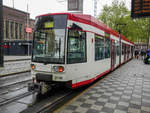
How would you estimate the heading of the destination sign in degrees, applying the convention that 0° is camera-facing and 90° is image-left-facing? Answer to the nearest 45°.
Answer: approximately 0°

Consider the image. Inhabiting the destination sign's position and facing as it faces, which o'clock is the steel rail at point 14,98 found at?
The steel rail is roughly at 2 o'clock from the destination sign.

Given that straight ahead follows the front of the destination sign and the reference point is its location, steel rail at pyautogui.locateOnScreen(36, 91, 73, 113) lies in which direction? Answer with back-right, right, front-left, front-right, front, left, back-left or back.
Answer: front-right

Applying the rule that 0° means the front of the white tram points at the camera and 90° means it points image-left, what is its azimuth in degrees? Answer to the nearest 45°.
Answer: approximately 45°

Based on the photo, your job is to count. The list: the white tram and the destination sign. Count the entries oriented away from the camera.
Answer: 0
